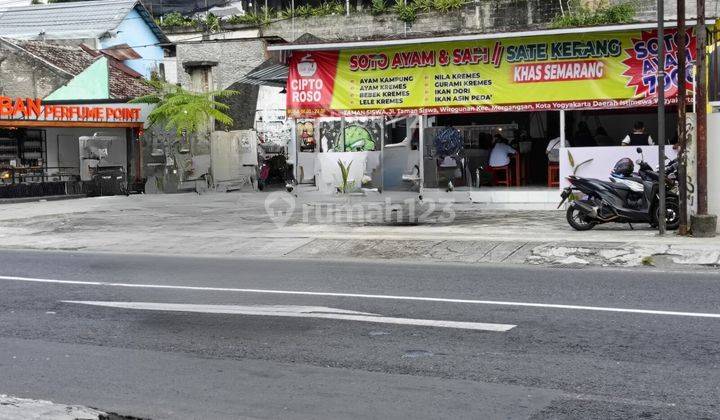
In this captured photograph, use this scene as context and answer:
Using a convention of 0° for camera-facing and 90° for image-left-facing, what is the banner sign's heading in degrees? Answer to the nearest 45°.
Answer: approximately 0°

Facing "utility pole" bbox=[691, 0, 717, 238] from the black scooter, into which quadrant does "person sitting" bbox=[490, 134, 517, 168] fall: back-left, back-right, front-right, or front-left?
back-left

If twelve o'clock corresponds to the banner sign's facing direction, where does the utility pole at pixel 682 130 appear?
The utility pole is roughly at 11 o'clock from the banner sign.

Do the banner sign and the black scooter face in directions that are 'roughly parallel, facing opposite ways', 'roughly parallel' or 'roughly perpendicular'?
roughly perpendicular

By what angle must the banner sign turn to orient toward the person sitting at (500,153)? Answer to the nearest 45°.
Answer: approximately 180°

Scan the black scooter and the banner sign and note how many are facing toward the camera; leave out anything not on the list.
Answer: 1

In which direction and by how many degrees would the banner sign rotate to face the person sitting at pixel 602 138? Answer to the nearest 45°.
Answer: approximately 135° to its left

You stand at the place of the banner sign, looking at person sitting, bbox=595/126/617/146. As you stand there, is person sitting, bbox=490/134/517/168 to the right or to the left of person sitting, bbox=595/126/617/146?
left
